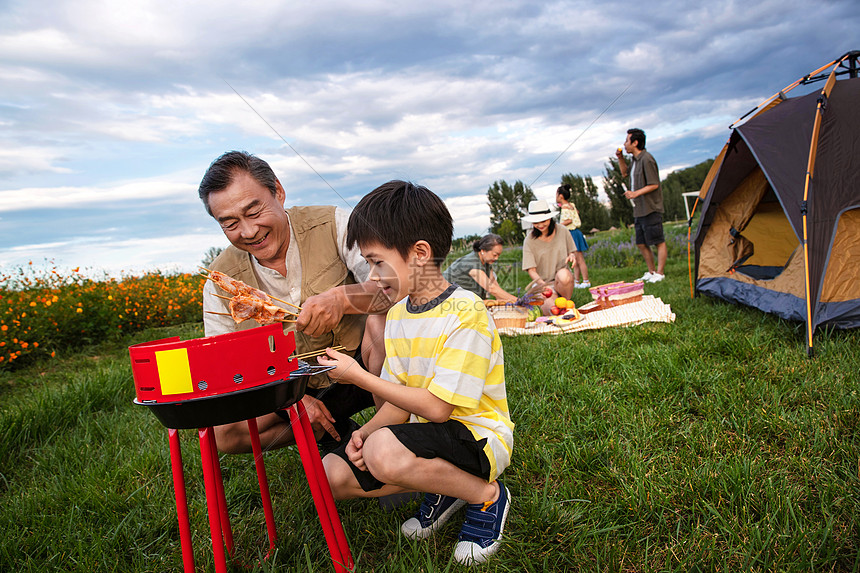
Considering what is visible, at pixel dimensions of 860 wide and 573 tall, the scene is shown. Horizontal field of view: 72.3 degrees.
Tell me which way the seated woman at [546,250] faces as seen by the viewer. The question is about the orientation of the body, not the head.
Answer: toward the camera

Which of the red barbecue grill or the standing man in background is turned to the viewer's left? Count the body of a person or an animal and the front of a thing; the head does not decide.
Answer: the standing man in background

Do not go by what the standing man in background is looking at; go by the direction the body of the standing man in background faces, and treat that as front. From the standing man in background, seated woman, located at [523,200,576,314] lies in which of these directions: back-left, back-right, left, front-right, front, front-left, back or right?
front-left

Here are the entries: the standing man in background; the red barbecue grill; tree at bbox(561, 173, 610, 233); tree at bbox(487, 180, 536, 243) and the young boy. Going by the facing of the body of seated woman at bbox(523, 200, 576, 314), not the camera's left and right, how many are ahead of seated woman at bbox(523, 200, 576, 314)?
2

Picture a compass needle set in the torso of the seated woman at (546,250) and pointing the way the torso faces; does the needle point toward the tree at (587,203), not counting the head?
no

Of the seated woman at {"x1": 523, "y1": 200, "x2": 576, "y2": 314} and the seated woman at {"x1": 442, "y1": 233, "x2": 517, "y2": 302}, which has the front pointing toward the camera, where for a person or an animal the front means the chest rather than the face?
the seated woman at {"x1": 523, "y1": 200, "x2": 576, "y2": 314}

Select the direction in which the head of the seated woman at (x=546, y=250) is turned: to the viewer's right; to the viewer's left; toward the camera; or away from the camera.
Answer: toward the camera

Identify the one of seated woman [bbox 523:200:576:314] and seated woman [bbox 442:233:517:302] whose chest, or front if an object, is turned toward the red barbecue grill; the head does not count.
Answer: seated woman [bbox 523:200:576:314]

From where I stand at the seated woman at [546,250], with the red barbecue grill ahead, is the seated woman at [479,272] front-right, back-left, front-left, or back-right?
front-right

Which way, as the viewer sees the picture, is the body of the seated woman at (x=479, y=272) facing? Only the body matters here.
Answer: to the viewer's right

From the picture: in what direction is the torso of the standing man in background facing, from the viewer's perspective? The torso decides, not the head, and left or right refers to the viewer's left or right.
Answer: facing to the left of the viewer

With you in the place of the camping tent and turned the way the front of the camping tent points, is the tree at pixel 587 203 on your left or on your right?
on your right

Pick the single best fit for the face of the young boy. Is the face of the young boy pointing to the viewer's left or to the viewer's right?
to the viewer's left

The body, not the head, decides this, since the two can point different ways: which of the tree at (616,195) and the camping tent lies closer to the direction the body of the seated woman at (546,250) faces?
the camping tent

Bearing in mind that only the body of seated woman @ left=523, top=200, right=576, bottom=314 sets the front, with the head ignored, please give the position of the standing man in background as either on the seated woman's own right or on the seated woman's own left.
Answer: on the seated woman's own left

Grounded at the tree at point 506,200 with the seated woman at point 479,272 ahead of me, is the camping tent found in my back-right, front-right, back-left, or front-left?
front-left

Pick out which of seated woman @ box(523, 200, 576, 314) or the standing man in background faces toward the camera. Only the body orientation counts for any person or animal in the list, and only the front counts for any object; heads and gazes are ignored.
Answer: the seated woman

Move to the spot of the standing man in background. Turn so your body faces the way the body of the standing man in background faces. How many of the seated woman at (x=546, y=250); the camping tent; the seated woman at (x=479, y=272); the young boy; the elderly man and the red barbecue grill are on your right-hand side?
0

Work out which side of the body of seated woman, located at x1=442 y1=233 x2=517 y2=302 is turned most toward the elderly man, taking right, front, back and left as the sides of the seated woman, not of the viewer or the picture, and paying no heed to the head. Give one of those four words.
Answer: right

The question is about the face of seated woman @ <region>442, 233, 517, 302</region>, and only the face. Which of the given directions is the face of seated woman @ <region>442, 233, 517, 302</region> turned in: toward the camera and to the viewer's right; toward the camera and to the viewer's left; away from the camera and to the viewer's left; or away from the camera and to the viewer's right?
toward the camera and to the viewer's right
